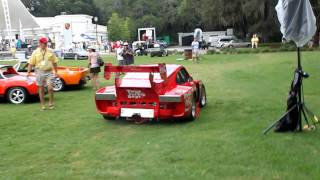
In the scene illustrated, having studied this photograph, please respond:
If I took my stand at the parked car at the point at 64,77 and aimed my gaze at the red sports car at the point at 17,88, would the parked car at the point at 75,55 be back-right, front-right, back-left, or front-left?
back-right

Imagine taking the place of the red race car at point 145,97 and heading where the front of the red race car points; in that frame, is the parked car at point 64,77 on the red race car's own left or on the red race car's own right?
on the red race car's own left

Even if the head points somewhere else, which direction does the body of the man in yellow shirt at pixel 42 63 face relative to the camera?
toward the camera

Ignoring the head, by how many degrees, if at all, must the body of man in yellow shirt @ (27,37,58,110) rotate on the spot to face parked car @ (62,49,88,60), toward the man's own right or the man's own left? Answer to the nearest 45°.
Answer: approximately 180°

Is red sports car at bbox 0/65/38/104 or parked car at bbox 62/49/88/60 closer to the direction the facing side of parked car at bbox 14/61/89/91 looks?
the red sports car

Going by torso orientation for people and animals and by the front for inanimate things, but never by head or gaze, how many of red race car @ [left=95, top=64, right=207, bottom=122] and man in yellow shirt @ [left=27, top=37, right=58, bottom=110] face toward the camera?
1

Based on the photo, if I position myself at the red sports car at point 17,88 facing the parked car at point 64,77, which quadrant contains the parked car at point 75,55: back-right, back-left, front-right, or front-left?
front-left

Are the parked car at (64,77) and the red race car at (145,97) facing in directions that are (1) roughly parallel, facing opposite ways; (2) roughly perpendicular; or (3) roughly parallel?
roughly perpendicular

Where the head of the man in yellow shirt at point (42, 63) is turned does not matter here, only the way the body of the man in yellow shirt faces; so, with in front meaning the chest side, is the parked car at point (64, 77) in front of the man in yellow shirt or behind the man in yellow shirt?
behind

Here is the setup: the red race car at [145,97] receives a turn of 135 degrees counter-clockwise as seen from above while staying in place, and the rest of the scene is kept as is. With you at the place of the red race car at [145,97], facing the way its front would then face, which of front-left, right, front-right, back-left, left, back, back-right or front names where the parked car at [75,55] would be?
right

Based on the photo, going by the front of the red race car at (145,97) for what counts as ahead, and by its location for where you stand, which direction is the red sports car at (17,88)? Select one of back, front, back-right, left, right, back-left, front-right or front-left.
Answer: left

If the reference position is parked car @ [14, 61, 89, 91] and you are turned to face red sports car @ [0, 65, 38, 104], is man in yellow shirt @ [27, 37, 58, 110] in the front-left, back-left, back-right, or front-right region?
front-left

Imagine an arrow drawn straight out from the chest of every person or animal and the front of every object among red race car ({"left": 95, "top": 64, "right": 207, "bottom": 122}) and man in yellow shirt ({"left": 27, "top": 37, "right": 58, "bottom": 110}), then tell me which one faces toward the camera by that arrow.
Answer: the man in yellow shirt
